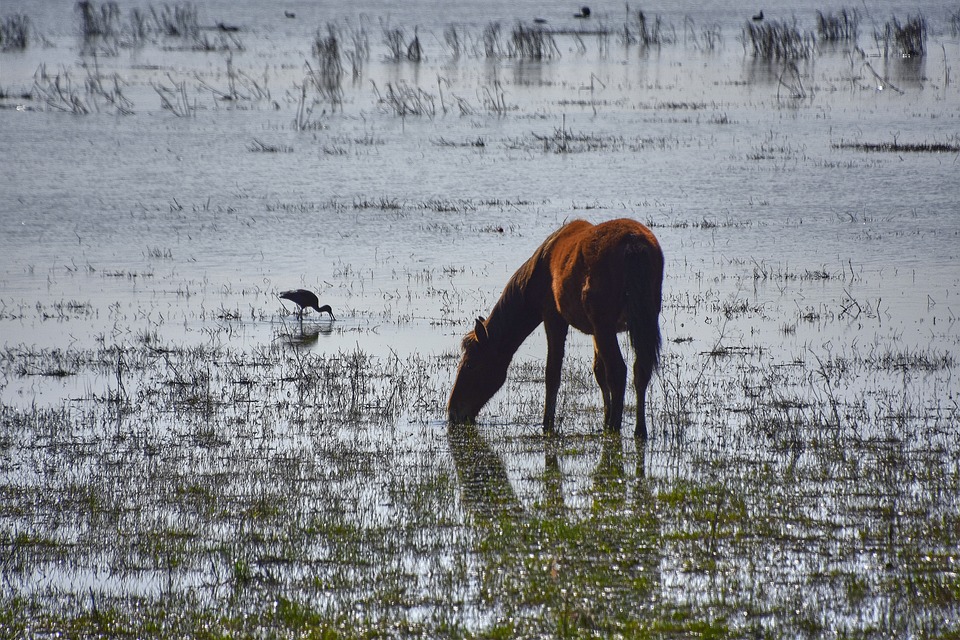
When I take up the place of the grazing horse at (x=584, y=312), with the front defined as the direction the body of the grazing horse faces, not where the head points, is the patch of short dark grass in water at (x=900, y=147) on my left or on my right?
on my right

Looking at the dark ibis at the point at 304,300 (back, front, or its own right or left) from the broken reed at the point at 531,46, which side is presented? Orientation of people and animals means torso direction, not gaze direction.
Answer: left

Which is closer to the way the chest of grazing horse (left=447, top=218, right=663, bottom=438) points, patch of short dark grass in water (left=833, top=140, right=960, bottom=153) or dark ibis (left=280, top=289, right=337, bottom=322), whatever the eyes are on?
the dark ibis

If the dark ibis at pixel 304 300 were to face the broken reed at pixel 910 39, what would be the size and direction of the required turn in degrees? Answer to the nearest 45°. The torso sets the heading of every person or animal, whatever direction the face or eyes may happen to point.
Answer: approximately 45° to its left

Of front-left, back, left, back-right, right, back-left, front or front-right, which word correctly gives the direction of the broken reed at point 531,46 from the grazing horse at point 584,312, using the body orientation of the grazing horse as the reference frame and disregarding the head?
front-right

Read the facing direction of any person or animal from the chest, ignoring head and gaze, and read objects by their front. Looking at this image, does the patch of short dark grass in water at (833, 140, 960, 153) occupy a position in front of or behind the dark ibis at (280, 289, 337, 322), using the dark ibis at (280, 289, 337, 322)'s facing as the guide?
in front

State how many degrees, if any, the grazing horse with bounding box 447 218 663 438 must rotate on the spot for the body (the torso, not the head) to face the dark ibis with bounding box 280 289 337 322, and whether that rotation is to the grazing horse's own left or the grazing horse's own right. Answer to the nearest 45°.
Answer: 0° — it already faces it

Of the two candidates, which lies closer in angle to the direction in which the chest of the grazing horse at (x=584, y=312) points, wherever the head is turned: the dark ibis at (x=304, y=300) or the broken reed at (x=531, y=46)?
the dark ibis

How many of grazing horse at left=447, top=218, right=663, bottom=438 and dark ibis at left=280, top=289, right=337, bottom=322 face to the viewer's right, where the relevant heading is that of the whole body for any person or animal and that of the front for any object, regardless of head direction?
1

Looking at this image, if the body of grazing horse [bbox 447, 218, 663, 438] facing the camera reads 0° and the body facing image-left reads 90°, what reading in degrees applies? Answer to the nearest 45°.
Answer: approximately 135°

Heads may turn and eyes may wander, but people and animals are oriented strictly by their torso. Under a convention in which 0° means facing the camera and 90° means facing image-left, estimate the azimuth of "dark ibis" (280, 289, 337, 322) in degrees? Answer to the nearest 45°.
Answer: approximately 270°
